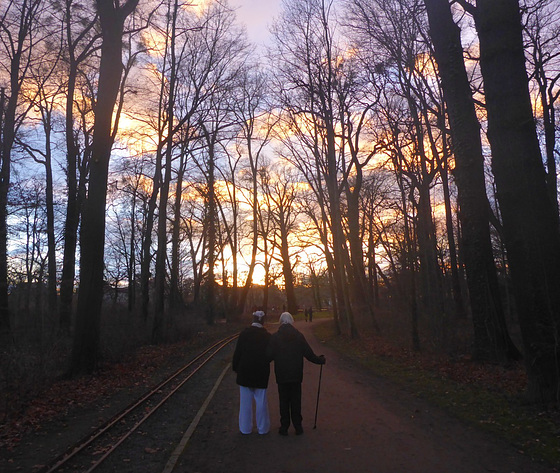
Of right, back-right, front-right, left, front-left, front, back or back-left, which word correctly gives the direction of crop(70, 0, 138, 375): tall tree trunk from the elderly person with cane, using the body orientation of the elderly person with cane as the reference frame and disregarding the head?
front-left

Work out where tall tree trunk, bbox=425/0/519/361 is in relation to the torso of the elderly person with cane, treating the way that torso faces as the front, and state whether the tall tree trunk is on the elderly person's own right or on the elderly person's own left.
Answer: on the elderly person's own right

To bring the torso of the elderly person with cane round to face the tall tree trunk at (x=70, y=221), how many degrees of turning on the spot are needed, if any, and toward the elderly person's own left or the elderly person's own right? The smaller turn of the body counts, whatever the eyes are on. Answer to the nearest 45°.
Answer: approximately 45° to the elderly person's own left

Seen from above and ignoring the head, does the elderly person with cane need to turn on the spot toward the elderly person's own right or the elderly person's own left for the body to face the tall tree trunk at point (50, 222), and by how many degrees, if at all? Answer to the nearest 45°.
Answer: approximately 45° to the elderly person's own left

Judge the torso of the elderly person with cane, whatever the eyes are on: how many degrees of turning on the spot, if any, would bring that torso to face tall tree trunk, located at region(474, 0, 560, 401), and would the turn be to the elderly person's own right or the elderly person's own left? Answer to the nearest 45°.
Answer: approximately 90° to the elderly person's own right

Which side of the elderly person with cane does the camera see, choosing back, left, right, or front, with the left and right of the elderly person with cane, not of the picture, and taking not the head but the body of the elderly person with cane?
back

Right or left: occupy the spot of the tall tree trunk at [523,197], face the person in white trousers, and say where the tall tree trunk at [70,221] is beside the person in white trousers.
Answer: right

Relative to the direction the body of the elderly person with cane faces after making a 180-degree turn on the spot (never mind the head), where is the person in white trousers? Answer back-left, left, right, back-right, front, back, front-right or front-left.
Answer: right
